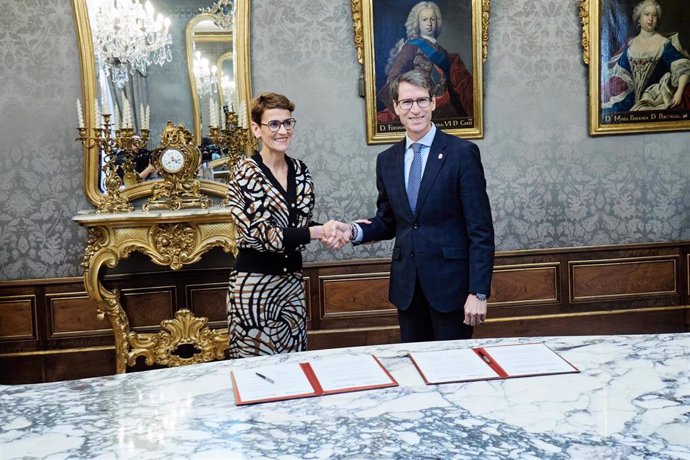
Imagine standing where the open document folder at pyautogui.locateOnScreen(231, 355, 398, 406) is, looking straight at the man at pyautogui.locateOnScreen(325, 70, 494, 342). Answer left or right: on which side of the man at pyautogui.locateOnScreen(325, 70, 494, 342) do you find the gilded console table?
left

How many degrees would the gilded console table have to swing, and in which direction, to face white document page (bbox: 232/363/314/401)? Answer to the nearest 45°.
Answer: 0° — it already faces it

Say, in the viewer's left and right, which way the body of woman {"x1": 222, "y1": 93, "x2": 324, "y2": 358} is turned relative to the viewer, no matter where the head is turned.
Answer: facing the viewer and to the right of the viewer

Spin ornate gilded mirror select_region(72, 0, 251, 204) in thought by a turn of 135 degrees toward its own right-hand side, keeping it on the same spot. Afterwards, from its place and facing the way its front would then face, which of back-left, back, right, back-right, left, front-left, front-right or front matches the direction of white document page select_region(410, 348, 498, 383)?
back-left

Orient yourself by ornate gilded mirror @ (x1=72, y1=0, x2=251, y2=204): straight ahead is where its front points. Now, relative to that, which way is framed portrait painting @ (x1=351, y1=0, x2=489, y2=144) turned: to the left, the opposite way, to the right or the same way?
the same way

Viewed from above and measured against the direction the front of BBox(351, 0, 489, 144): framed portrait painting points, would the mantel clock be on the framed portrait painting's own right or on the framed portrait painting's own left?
on the framed portrait painting's own right

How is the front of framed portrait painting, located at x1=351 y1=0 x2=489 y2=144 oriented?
toward the camera

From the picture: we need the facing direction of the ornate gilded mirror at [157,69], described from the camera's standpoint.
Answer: facing the viewer

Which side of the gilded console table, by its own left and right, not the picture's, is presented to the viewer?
front

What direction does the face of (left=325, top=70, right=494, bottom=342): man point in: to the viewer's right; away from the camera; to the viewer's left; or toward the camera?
toward the camera

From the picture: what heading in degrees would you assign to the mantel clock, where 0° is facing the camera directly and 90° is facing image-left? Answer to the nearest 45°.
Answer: approximately 0°

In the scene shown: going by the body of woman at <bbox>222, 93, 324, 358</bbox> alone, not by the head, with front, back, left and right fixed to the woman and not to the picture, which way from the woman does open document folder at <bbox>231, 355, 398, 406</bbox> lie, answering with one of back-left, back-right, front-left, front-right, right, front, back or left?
front-right

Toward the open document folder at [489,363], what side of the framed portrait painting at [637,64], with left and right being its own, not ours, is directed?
front

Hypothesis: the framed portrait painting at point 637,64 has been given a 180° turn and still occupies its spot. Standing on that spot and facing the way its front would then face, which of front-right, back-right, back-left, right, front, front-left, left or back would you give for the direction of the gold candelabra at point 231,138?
back-left

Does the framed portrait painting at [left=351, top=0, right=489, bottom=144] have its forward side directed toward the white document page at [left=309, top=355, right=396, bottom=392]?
yes

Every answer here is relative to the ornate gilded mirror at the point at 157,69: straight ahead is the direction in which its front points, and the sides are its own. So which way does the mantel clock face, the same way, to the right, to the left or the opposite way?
the same way

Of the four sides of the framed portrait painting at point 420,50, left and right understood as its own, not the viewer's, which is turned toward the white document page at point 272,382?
front
